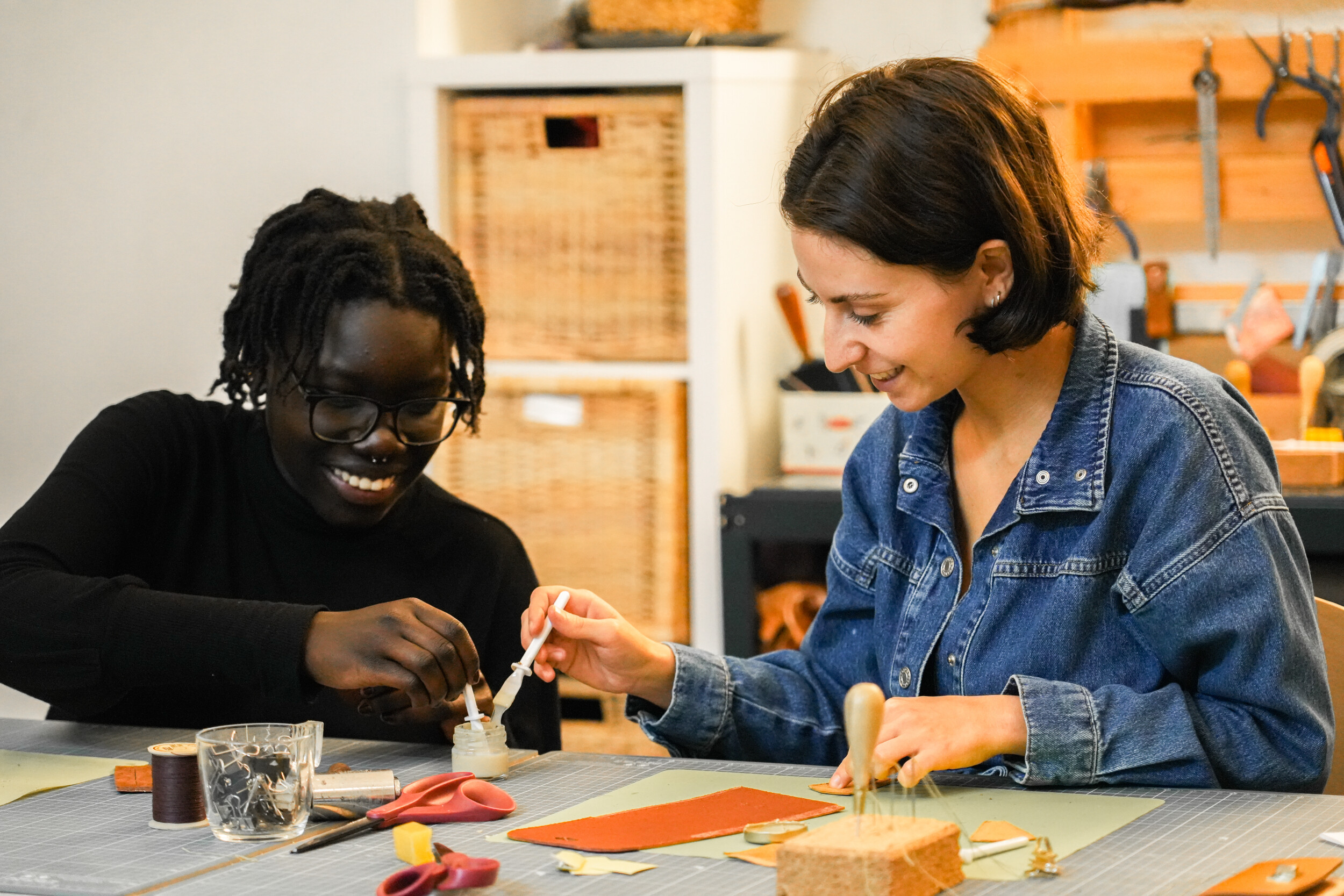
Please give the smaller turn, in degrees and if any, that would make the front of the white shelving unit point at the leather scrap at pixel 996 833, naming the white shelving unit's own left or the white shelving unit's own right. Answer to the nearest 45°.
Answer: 0° — it already faces it

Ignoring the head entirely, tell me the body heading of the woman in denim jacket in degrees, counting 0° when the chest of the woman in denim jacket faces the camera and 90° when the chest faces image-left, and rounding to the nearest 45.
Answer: approximately 45°

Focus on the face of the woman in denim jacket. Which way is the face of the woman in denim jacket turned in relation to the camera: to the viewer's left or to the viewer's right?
to the viewer's left

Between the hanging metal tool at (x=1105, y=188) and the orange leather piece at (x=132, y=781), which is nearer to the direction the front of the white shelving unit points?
the orange leather piece

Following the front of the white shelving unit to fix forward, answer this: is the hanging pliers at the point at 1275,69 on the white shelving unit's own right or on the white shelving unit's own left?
on the white shelving unit's own left

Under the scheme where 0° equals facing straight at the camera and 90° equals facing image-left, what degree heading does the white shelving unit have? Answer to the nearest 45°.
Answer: approximately 0°
